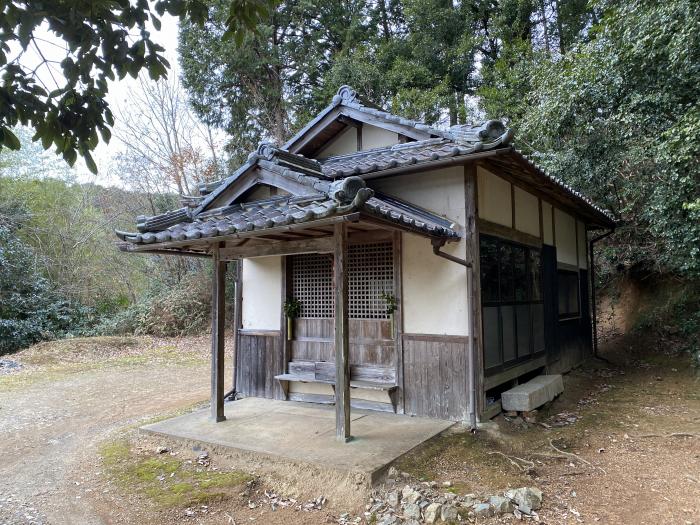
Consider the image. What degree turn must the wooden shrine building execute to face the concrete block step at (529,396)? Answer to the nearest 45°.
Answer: approximately 135° to its left

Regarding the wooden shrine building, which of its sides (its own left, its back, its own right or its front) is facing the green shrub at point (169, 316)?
right

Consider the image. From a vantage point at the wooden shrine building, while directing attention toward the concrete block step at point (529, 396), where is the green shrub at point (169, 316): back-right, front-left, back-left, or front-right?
back-left

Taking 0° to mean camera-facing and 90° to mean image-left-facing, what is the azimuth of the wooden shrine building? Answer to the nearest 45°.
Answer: approximately 45°
